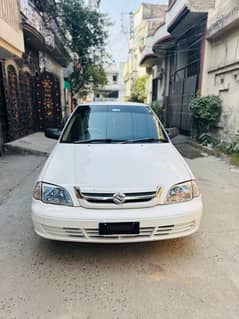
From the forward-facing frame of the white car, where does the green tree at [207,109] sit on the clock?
The green tree is roughly at 7 o'clock from the white car.

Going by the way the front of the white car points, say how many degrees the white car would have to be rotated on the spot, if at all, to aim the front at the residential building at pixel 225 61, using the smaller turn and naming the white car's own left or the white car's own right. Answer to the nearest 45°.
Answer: approximately 135° to the white car's own left

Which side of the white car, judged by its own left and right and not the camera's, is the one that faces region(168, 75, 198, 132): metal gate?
back

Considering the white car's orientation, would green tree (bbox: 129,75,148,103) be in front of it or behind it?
behind

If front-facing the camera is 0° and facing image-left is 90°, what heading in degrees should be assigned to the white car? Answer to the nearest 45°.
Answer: approximately 0°

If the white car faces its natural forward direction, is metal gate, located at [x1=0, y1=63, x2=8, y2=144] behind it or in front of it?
behind

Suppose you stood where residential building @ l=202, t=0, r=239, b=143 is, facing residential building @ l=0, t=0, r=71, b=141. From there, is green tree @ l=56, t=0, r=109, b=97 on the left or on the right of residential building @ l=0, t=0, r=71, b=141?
right

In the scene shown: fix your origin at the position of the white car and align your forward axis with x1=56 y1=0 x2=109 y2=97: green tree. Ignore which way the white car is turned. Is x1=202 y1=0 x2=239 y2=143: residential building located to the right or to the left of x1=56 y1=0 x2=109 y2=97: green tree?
right
